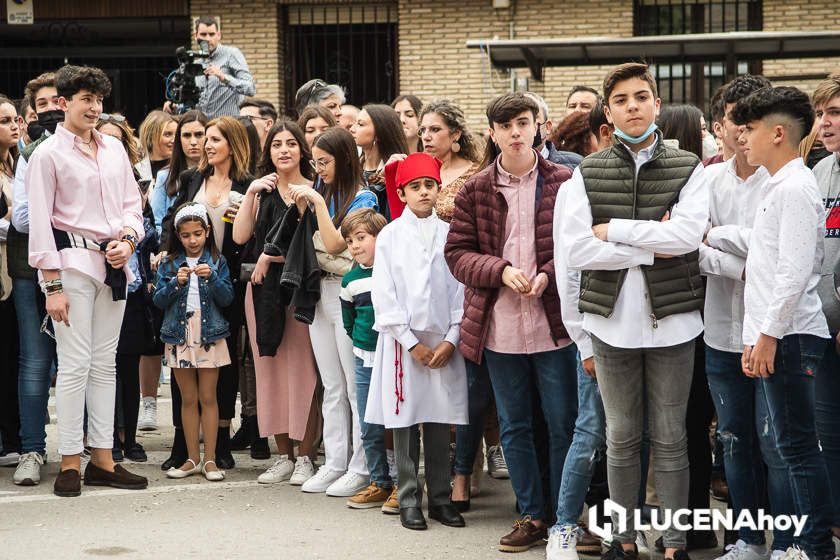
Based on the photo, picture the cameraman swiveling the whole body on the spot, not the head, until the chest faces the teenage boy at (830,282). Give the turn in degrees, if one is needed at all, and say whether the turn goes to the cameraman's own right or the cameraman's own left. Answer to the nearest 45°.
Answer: approximately 45° to the cameraman's own left

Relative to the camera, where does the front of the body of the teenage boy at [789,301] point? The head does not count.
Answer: to the viewer's left

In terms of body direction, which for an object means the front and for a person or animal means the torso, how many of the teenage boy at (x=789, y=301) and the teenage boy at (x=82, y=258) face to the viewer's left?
1

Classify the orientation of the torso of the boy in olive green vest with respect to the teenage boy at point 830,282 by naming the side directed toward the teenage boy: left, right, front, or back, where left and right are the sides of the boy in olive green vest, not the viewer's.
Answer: left

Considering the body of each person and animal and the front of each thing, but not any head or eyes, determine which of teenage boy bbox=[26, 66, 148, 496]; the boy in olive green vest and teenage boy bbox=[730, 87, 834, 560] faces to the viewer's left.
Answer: teenage boy bbox=[730, 87, 834, 560]
